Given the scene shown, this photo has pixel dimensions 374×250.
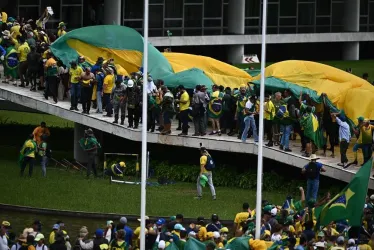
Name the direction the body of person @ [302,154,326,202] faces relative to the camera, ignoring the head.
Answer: away from the camera

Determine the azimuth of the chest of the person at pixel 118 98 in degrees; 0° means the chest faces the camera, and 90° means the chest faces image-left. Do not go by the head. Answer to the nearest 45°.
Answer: approximately 0°

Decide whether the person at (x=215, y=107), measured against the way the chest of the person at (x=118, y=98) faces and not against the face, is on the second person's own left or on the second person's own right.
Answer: on the second person's own left

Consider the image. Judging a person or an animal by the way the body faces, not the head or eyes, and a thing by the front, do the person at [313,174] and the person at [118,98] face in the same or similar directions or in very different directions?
very different directions

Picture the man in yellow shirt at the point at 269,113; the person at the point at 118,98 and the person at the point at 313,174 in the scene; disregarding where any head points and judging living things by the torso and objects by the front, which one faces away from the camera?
the person at the point at 313,174

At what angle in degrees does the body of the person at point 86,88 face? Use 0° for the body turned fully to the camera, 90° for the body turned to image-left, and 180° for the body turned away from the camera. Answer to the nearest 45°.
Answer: approximately 0°

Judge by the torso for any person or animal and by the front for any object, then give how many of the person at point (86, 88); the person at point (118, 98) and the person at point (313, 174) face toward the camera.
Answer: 2

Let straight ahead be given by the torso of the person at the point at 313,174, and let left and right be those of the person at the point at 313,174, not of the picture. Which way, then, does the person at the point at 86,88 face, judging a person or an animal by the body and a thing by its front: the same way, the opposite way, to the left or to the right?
the opposite way

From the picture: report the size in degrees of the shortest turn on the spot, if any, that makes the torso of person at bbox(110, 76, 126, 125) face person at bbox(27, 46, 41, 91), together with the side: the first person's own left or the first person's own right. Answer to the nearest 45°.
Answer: approximately 135° to the first person's own right

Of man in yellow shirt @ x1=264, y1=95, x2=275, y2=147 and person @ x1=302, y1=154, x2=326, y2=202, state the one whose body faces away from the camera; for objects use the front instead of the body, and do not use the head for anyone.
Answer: the person

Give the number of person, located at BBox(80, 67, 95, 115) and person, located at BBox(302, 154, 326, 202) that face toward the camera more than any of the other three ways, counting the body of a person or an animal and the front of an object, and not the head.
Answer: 1
